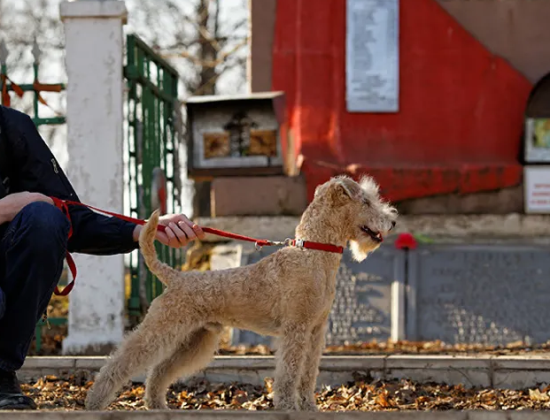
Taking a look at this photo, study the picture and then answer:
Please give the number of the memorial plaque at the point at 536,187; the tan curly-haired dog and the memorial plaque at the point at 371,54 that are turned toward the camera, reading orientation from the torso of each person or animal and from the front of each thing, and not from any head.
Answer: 2

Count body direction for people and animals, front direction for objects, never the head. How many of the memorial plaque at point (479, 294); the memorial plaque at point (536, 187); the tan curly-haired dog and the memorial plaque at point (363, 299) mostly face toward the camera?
3

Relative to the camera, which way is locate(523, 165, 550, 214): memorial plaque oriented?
toward the camera

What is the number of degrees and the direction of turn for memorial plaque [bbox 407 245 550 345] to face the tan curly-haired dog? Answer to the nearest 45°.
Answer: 0° — it already faces it

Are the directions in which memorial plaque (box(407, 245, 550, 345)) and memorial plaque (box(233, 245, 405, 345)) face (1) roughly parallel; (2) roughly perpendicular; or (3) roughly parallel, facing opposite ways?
roughly parallel

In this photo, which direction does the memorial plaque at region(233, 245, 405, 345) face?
toward the camera

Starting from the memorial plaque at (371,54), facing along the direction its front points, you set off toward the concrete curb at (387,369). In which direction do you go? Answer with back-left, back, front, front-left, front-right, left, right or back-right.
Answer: front

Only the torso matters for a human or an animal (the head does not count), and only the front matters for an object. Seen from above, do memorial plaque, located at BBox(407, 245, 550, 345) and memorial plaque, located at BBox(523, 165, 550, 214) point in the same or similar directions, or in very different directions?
same or similar directions

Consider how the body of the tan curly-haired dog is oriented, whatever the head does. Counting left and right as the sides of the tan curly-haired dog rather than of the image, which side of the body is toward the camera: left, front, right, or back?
right

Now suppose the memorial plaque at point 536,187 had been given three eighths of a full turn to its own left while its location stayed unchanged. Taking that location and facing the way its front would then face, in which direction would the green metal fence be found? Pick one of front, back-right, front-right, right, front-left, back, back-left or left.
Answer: back

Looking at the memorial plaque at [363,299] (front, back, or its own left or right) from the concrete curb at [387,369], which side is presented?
front

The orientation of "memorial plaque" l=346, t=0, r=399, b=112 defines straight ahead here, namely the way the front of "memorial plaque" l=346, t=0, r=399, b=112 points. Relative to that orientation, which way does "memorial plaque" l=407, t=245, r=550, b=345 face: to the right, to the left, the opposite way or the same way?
the same way

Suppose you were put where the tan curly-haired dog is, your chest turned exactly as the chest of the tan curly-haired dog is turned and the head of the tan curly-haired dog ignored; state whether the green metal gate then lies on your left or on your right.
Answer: on your left

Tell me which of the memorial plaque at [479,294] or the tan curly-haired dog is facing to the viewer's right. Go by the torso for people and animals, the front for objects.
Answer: the tan curly-haired dog

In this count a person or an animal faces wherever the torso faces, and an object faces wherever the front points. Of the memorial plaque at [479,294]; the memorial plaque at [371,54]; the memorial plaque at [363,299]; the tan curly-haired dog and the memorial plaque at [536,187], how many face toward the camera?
4

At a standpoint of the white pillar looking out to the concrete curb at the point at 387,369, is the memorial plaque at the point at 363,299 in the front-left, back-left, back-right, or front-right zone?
front-left

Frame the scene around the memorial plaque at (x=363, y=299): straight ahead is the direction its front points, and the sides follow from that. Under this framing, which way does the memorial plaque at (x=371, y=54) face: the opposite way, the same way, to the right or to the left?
the same way

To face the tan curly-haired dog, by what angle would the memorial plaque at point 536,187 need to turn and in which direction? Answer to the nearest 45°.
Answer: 0° — it already faces it
